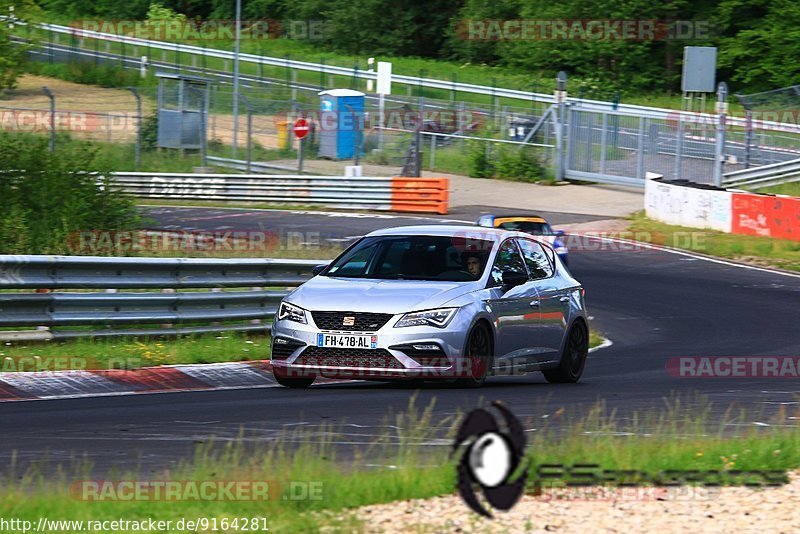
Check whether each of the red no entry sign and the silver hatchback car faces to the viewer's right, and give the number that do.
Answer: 0

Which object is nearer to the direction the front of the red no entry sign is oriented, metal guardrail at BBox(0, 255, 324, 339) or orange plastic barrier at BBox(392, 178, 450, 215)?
the metal guardrail

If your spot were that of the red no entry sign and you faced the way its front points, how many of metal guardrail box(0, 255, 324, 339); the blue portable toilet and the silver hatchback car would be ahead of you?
2

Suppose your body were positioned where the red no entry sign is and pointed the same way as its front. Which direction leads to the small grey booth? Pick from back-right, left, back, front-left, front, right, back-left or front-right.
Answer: back-right

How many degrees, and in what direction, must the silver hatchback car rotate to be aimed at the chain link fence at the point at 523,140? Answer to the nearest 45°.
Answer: approximately 135° to its right

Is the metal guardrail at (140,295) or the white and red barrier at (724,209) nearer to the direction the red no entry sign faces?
the metal guardrail

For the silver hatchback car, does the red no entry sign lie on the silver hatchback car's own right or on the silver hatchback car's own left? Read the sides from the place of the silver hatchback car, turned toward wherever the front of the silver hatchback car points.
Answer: on the silver hatchback car's own right

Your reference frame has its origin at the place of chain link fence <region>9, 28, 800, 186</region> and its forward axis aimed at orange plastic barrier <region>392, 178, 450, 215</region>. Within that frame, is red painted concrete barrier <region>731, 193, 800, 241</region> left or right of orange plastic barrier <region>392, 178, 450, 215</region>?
left

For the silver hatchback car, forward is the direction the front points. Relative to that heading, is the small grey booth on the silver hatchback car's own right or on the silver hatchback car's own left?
on the silver hatchback car's own right

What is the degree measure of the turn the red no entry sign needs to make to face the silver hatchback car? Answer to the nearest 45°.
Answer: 0° — it already faces it

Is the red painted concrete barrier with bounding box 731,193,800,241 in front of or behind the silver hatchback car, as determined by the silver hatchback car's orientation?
behind

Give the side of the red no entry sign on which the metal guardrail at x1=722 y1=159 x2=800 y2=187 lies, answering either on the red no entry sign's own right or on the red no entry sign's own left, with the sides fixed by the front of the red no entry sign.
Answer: on the red no entry sign's own left

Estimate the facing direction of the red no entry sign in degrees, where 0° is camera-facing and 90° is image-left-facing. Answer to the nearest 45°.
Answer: approximately 0°
